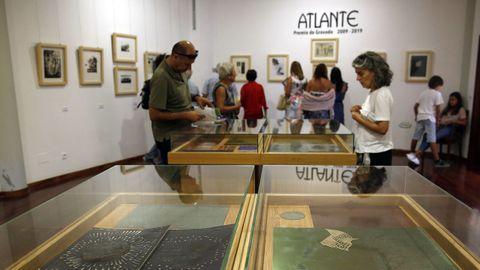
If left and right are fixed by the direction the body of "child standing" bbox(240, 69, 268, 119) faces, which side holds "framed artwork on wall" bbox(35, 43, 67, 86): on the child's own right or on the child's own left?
on the child's own left

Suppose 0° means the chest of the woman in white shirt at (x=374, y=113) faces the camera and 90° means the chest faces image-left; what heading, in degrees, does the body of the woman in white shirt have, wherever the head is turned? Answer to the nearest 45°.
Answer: approximately 90°

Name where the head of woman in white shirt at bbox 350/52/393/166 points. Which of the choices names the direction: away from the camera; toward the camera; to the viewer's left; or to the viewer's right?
to the viewer's left

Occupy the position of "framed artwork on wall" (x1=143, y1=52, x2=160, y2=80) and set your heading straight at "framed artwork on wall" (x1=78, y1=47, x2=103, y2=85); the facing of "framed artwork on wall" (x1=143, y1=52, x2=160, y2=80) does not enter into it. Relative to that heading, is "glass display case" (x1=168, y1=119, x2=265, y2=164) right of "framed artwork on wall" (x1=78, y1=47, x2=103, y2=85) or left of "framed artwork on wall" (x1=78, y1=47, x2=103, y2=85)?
left

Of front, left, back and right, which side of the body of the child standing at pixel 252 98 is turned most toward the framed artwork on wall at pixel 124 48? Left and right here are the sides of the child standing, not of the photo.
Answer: left

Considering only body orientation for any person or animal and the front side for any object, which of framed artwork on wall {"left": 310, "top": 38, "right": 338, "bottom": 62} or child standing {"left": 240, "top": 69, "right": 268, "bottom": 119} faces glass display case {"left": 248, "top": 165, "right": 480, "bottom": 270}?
the framed artwork on wall

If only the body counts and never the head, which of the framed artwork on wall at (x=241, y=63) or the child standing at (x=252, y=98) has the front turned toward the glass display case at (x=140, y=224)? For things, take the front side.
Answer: the framed artwork on wall

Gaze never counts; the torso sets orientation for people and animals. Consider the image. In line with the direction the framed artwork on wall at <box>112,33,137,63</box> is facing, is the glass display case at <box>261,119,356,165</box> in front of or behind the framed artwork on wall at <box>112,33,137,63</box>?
in front

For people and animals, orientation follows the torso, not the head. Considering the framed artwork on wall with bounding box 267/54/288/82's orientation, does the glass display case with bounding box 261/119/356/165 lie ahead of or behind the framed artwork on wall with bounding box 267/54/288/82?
ahead

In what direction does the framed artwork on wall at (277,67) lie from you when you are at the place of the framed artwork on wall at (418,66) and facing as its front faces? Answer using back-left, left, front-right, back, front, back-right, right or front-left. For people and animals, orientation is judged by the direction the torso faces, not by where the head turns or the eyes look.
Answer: right

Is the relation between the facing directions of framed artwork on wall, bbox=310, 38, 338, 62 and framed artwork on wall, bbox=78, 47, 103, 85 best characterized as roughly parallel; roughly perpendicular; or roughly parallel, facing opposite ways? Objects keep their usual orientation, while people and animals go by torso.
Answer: roughly perpendicular

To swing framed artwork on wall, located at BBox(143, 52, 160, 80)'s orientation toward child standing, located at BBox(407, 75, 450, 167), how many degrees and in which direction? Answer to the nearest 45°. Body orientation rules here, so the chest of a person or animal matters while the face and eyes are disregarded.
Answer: approximately 45° to its left

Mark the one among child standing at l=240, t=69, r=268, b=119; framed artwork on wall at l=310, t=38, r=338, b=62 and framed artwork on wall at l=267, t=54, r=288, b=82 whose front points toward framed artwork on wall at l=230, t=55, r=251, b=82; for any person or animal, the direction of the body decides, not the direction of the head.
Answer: the child standing

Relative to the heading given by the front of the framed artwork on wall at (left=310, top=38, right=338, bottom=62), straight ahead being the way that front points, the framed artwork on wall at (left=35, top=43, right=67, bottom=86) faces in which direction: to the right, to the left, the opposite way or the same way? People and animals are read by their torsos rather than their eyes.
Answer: to the left

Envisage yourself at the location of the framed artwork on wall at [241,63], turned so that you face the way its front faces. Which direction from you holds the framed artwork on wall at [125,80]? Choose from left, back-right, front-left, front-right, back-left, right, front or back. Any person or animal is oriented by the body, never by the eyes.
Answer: front-right

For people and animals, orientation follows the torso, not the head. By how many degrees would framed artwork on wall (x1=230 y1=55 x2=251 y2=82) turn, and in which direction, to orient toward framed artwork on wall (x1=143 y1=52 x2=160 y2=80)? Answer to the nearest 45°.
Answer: approximately 45° to its right
